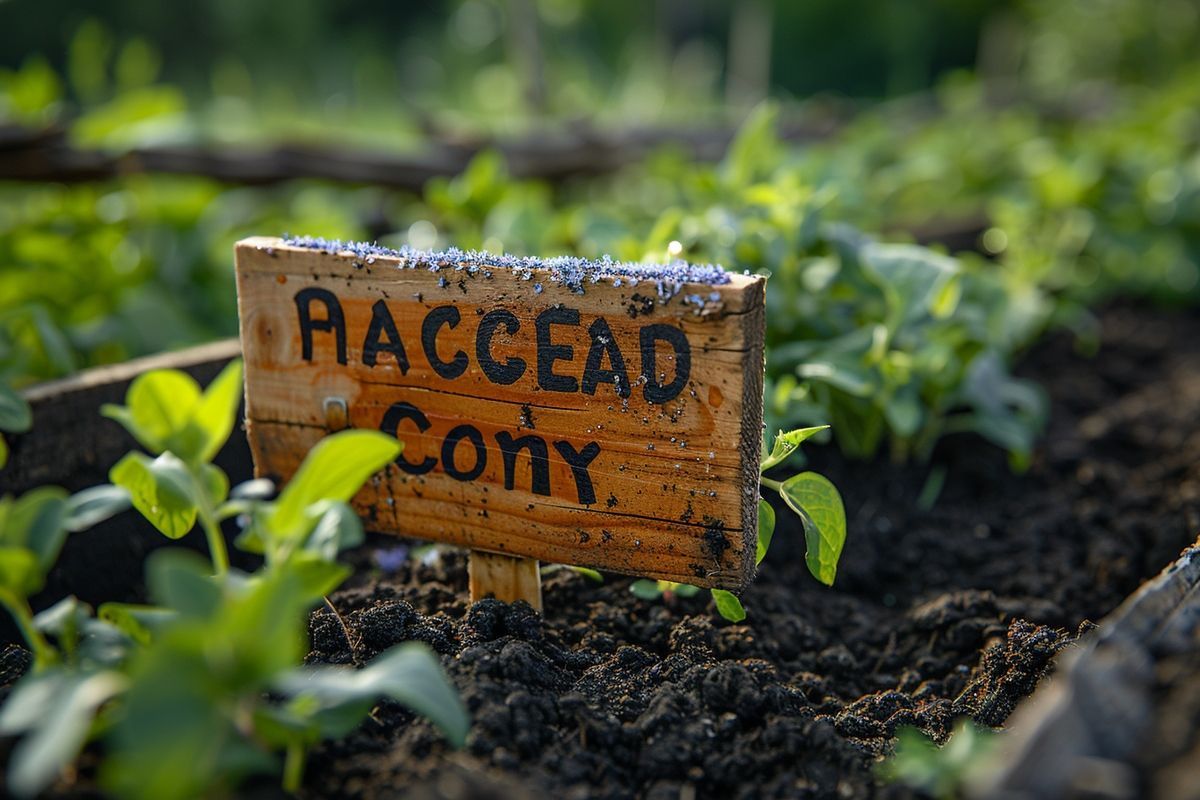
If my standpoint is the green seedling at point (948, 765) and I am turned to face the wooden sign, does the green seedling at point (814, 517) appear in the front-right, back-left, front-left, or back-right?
front-right

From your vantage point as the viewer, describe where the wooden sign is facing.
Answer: facing the viewer and to the left of the viewer

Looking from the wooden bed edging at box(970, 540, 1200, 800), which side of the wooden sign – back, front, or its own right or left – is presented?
left

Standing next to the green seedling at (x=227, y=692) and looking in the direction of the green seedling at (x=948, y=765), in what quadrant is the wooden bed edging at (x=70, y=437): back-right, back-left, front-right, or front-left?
back-left

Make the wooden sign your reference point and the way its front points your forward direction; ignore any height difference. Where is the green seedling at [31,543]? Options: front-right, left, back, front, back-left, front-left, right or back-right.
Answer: front

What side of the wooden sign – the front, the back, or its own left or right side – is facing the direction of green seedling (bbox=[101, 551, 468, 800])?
front
